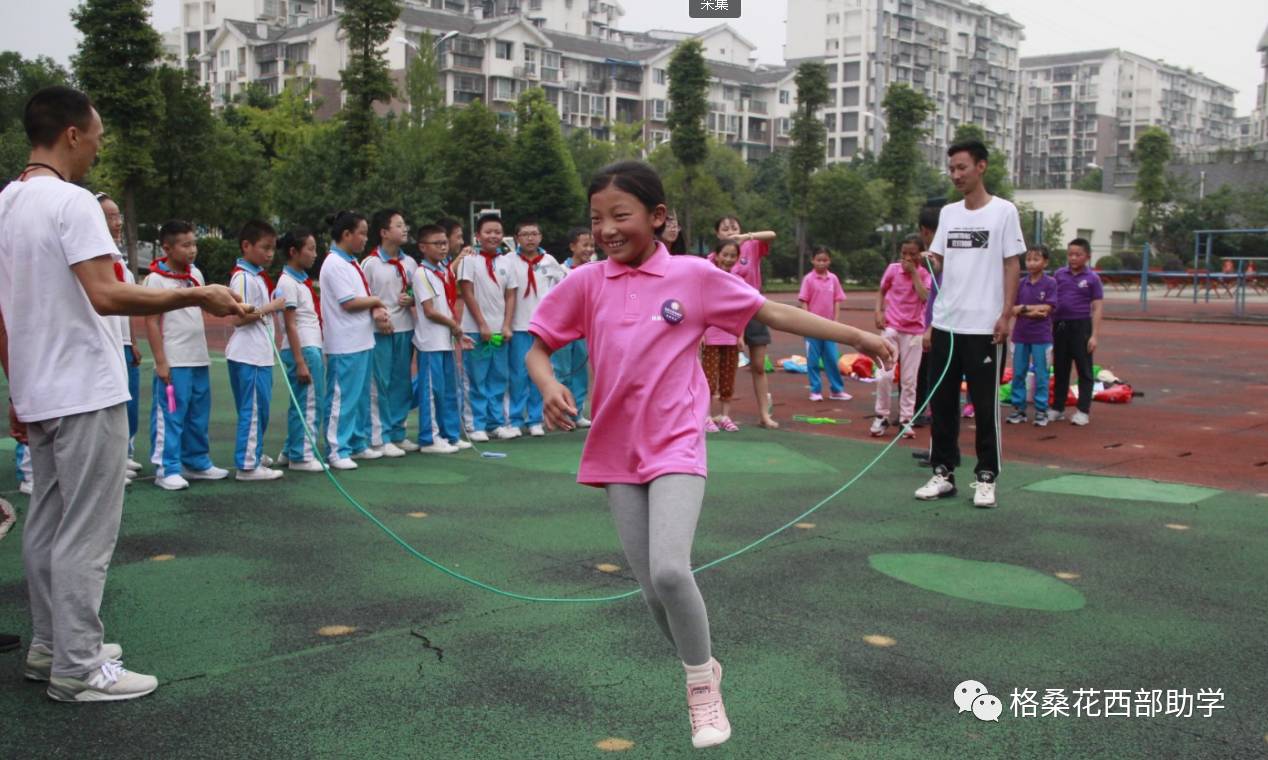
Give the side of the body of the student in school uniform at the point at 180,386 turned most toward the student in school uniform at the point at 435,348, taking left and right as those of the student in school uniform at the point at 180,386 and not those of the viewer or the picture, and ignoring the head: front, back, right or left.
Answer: left

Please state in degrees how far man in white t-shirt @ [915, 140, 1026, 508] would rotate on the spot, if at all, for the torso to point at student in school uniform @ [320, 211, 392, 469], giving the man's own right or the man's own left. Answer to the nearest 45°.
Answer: approximately 45° to the man's own right

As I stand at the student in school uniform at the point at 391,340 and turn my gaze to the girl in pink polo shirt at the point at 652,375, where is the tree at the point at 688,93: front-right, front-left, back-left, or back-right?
back-left

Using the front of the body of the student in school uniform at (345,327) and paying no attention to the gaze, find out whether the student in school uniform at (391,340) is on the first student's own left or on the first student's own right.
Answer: on the first student's own left

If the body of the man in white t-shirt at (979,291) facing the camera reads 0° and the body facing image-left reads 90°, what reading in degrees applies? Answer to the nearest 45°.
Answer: approximately 45°

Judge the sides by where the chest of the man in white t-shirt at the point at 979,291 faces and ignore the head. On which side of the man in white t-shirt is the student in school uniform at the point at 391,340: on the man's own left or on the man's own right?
on the man's own right

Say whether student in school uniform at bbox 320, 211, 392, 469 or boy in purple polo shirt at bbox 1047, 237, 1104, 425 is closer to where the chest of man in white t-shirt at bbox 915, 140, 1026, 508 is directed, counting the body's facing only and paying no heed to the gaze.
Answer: the student in school uniform

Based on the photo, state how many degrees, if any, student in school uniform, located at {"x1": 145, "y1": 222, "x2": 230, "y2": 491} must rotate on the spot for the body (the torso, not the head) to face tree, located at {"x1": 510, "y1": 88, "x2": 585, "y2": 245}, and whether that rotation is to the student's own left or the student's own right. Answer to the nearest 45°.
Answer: approximately 135° to the student's own left

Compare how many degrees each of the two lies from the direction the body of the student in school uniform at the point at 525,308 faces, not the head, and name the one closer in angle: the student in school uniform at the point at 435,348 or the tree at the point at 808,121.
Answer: the student in school uniform
